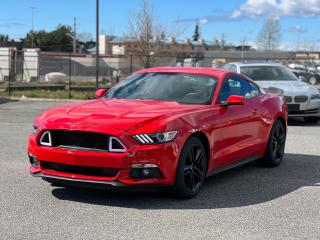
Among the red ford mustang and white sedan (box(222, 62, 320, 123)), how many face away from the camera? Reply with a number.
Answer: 0

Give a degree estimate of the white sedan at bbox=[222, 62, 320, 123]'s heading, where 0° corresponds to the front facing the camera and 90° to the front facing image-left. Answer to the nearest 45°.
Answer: approximately 315°

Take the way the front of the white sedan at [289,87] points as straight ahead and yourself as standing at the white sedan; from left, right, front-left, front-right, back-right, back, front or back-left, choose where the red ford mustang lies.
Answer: front-right

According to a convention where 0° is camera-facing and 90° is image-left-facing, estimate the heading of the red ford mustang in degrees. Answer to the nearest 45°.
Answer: approximately 45°

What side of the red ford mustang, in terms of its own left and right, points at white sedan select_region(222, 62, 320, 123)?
back
